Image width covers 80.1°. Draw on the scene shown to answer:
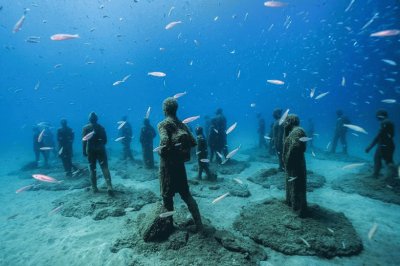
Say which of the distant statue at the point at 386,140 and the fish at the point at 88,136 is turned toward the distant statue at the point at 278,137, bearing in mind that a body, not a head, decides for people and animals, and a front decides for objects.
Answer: the distant statue at the point at 386,140

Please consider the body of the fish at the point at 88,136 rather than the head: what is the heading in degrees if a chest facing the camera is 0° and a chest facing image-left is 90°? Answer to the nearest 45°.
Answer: approximately 90°

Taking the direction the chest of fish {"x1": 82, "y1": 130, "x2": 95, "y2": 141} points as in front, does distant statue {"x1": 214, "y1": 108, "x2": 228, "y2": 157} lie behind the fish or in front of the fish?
behind

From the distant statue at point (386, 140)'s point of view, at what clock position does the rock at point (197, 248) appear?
The rock is roughly at 10 o'clock from the distant statue.

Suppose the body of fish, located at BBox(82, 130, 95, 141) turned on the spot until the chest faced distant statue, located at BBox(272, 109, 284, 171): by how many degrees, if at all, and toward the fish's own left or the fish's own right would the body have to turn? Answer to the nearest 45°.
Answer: approximately 180°

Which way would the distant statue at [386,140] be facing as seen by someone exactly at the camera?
facing to the left of the viewer

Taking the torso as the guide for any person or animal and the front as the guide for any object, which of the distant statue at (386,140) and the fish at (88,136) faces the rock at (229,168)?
the distant statue
